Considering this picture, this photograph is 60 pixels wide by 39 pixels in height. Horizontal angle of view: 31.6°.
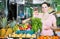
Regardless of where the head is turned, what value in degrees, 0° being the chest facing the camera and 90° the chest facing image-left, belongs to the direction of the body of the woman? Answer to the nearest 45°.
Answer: approximately 45°
